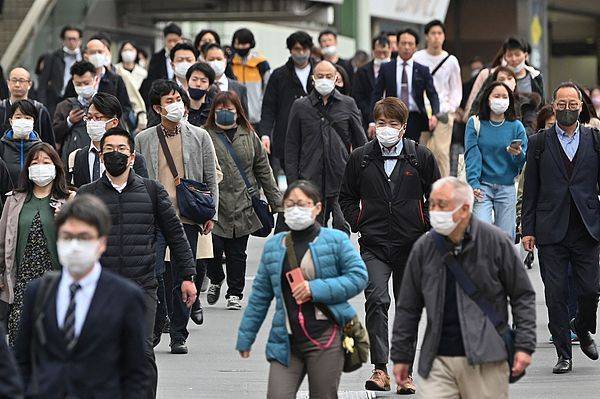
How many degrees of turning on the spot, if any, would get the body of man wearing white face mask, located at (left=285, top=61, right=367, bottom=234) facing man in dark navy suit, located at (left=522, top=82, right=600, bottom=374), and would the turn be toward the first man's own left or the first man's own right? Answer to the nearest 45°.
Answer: approximately 45° to the first man's own left

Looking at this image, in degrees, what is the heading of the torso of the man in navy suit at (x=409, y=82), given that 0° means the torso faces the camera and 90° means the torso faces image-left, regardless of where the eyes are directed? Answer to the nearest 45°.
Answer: approximately 0°

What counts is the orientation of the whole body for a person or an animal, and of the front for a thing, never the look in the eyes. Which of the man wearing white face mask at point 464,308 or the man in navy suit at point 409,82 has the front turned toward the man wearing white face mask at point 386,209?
the man in navy suit

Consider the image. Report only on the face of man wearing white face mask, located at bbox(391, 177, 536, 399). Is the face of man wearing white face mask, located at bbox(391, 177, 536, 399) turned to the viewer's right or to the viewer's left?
to the viewer's left

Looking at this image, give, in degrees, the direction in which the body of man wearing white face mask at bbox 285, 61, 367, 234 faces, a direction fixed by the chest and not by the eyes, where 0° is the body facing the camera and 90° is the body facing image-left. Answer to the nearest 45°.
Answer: approximately 0°

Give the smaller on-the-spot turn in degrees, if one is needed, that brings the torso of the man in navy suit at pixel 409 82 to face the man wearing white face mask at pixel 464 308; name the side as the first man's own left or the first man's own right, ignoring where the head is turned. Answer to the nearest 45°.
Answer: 0° — they already face them

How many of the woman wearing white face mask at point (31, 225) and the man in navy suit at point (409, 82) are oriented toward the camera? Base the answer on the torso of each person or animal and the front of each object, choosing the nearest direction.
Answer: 2
